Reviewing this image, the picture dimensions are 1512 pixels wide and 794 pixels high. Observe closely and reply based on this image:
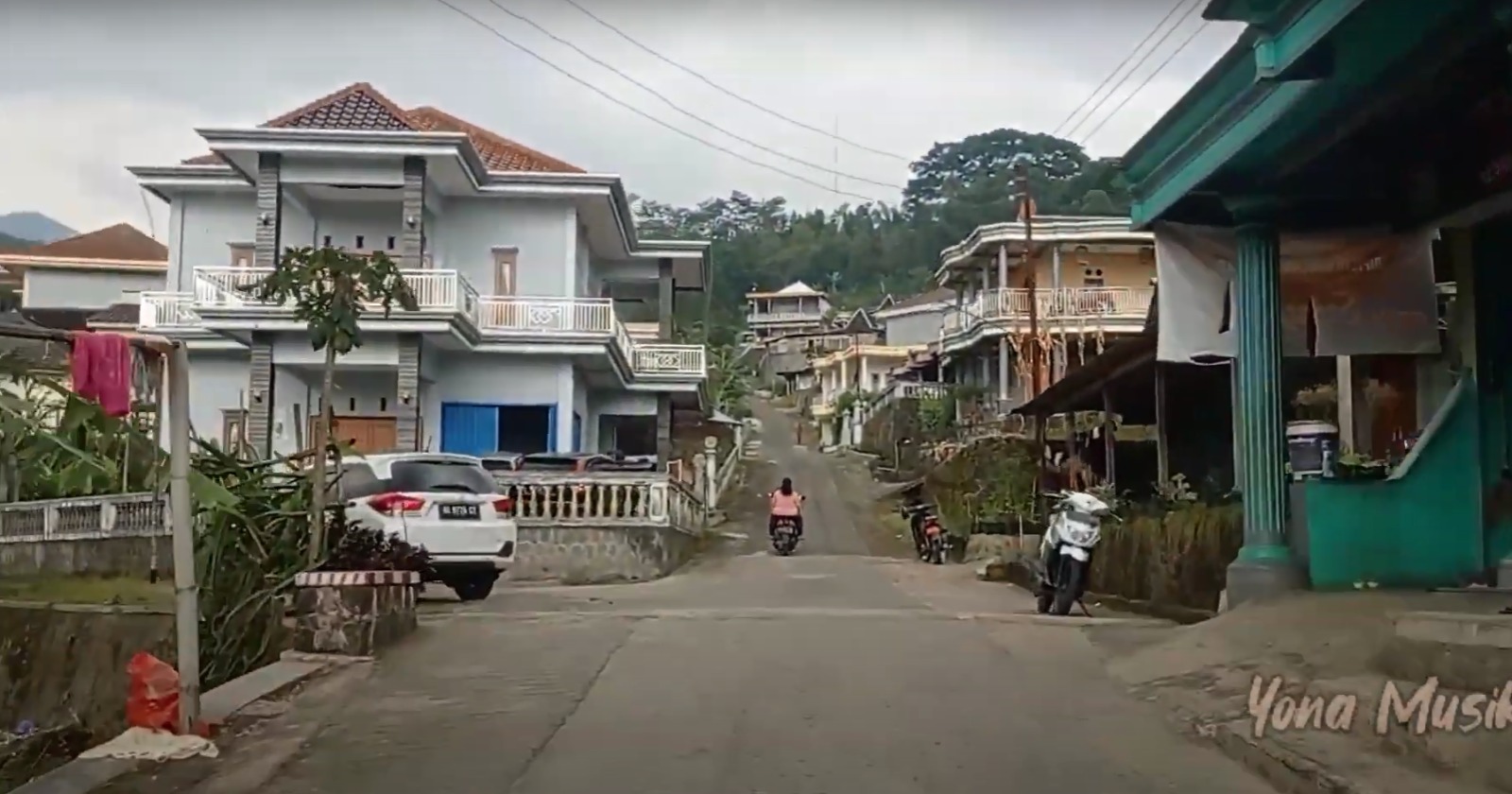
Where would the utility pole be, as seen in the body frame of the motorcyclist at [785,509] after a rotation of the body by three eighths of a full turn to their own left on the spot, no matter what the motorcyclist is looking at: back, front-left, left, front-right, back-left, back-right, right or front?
back

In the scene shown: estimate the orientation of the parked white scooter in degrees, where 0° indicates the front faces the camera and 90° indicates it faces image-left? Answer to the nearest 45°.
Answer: approximately 0°

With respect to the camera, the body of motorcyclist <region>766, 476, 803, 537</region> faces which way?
away from the camera

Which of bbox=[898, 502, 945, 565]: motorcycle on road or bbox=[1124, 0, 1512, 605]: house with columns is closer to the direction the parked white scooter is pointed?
the house with columns

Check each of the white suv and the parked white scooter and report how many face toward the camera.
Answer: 1

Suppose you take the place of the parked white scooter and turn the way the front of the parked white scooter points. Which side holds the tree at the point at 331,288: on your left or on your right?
on your right

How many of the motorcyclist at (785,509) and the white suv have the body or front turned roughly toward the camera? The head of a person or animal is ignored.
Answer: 0

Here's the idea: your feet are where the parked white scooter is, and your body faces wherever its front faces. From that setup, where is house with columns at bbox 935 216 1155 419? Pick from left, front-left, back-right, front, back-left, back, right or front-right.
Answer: back

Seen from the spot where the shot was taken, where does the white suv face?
facing away from the viewer and to the left of the viewer

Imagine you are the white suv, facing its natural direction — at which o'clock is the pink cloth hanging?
The pink cloth hanging is roughly at 8 o'clock from the white suv.

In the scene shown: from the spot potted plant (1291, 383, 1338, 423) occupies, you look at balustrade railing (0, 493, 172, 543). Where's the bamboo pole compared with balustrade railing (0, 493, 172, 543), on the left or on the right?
left

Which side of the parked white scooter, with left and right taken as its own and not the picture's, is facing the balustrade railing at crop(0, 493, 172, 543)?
right
